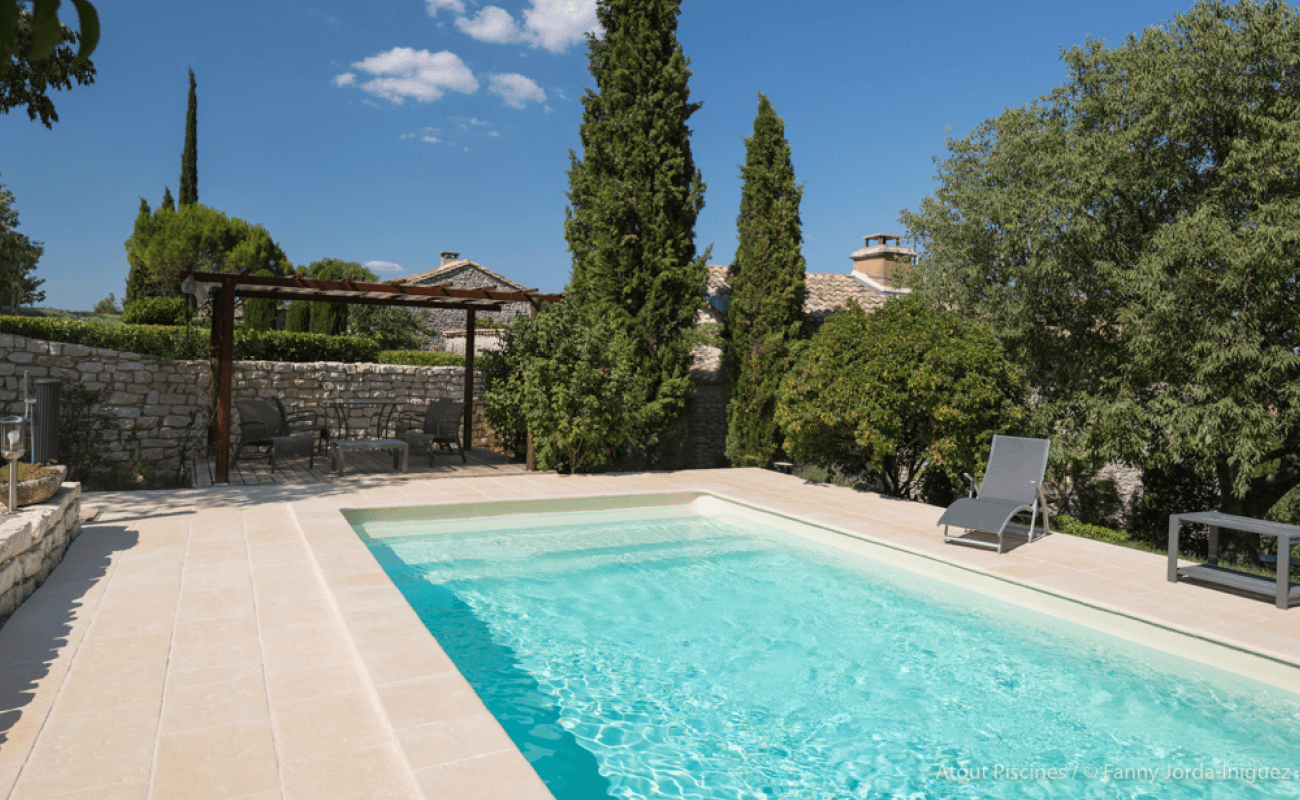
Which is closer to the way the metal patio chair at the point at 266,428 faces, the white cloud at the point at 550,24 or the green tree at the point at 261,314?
the white cloud

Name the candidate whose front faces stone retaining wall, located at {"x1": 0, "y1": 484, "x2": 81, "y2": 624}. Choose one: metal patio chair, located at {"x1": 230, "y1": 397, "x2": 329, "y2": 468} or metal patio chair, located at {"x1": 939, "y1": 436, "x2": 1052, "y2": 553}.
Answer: metal patio chair, located at {"x1": 939, "y1": 436, "x2": 1052, "y2": 553}

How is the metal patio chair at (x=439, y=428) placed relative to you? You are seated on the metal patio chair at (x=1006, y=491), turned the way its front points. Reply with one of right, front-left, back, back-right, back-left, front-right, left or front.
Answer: front-right

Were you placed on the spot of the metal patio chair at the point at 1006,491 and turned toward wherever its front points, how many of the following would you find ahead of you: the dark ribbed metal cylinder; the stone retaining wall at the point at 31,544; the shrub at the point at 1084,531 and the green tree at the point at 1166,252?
2

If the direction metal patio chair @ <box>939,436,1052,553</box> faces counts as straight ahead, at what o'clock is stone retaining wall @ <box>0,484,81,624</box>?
The stone retaining wall is roughly at 12 o'clock from the metal patio chair.

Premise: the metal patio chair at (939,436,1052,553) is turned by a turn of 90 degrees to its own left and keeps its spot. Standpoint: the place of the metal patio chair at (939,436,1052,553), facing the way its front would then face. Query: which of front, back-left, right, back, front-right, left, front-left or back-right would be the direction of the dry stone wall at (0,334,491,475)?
back-right

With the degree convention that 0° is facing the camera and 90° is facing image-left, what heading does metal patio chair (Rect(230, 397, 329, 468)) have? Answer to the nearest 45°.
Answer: approximately 315°

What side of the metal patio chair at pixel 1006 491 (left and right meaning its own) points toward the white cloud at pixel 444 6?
right

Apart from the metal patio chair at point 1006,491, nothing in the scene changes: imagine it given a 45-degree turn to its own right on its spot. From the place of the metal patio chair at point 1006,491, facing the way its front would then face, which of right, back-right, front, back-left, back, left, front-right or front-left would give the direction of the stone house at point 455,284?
front-right

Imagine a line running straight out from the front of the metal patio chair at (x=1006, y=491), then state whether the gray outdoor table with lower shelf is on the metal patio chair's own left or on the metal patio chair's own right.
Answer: on the metal patio chair's own left

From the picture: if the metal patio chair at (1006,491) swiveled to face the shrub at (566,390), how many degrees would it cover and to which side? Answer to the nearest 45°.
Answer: approximately 45° to its right

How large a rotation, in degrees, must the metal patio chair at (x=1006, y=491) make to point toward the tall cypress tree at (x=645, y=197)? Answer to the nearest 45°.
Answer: approximately 90° to its right

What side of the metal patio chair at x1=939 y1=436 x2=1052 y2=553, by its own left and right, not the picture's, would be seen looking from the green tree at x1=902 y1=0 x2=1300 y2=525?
back

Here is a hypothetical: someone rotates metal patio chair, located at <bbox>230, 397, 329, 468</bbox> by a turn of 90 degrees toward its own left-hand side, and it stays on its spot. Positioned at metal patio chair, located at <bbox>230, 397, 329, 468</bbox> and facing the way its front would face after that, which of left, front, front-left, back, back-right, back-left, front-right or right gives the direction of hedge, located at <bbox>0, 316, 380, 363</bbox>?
front
